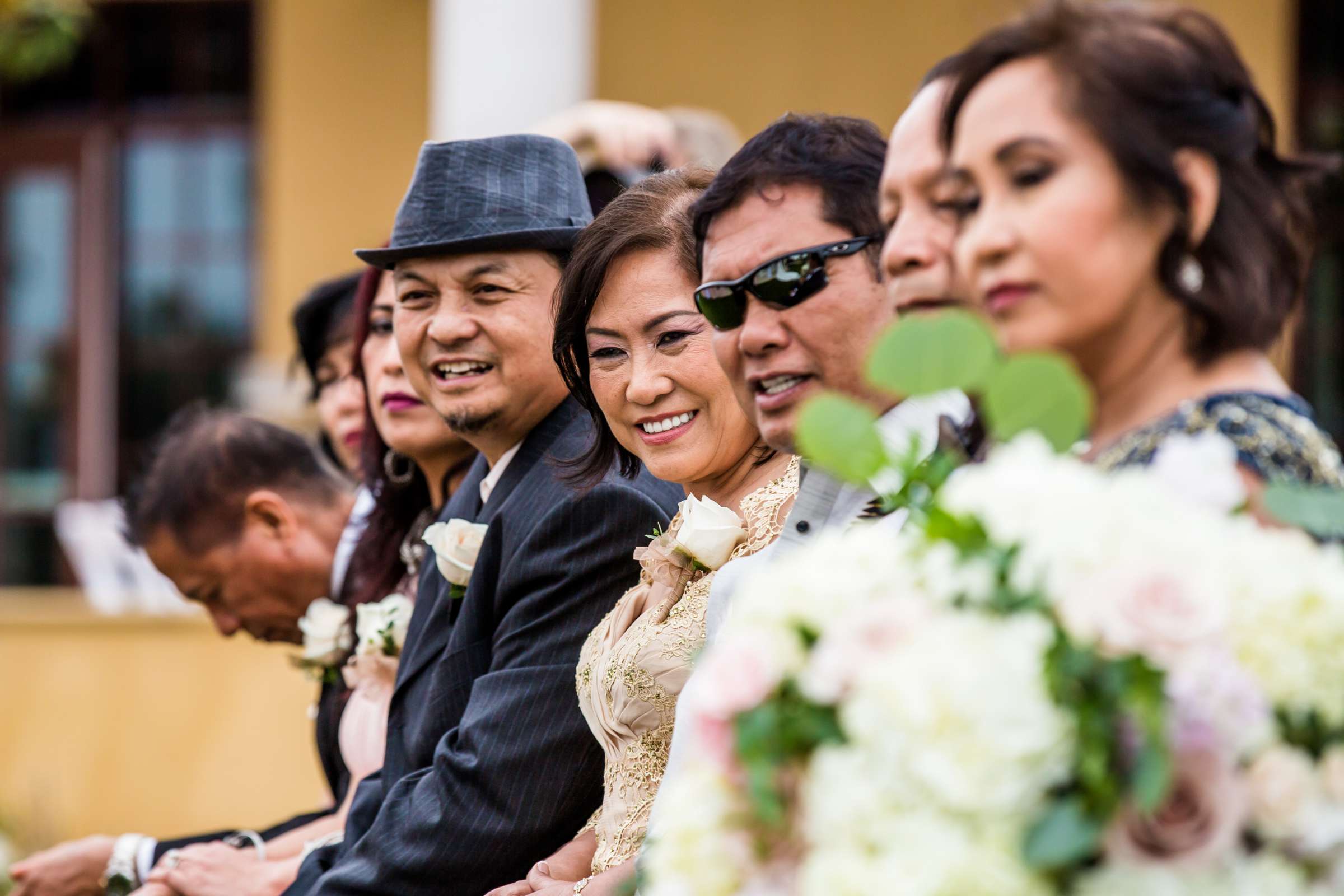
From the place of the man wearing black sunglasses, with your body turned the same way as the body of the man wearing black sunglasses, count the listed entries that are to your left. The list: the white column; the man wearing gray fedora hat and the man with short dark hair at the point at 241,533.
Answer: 0

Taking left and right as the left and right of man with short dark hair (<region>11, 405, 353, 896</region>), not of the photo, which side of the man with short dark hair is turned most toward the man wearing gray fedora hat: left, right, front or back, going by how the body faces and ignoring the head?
left

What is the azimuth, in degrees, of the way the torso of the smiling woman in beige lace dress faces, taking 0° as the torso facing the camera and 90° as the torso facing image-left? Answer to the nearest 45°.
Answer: approximately 45°

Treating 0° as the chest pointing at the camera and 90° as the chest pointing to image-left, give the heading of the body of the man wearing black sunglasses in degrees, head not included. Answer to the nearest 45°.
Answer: approximately 45°

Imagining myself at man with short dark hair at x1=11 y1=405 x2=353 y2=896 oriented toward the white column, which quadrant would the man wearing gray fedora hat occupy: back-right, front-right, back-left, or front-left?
back-right

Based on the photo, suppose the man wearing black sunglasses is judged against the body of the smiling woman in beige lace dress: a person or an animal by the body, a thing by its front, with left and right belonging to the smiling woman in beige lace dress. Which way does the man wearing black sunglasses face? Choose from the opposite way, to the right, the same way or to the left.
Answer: the same way

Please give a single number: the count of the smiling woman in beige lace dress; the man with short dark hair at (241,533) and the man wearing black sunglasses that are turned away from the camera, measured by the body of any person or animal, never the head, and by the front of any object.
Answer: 0

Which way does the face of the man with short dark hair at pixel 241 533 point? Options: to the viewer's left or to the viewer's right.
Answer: to the viewer's left

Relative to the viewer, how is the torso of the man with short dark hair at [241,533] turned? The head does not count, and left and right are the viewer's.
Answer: facing to the left of the viewer
